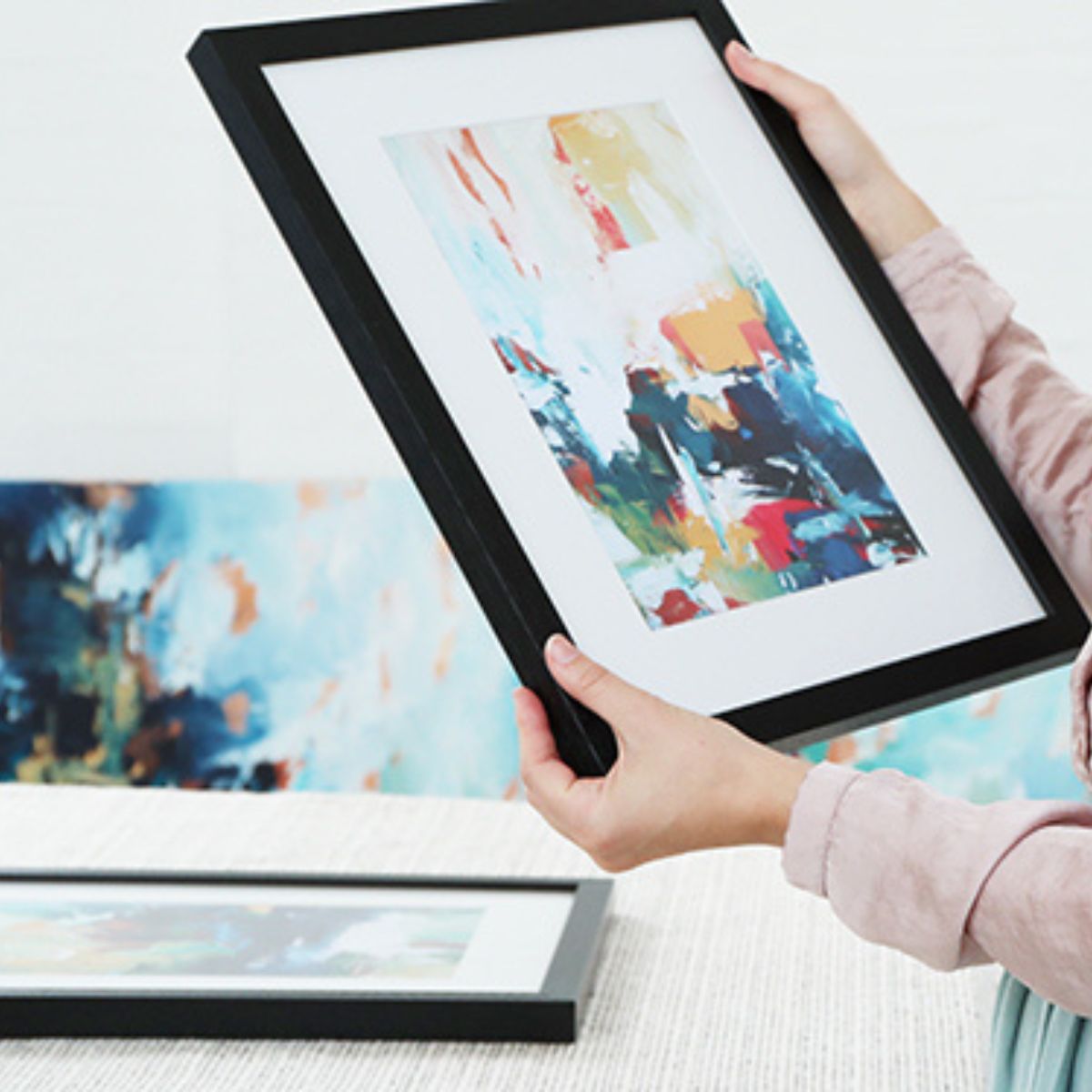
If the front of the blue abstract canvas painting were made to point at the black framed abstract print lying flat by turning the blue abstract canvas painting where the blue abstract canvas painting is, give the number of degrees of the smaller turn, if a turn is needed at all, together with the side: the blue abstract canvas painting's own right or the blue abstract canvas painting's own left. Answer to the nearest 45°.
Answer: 0° — it already faces it

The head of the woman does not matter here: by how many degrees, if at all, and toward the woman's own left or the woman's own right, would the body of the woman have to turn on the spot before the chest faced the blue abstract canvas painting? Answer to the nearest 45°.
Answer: approximately 45° to the woman's own right

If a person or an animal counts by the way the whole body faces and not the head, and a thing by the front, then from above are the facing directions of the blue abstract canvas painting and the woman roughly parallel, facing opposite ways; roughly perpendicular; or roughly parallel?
roughly perpendicular

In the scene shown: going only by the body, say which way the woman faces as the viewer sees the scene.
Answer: to the viewer's left

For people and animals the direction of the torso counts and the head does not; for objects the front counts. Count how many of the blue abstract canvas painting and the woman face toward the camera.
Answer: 1

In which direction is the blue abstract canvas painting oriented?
toward the camera

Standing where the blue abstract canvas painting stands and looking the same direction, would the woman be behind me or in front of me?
in front
